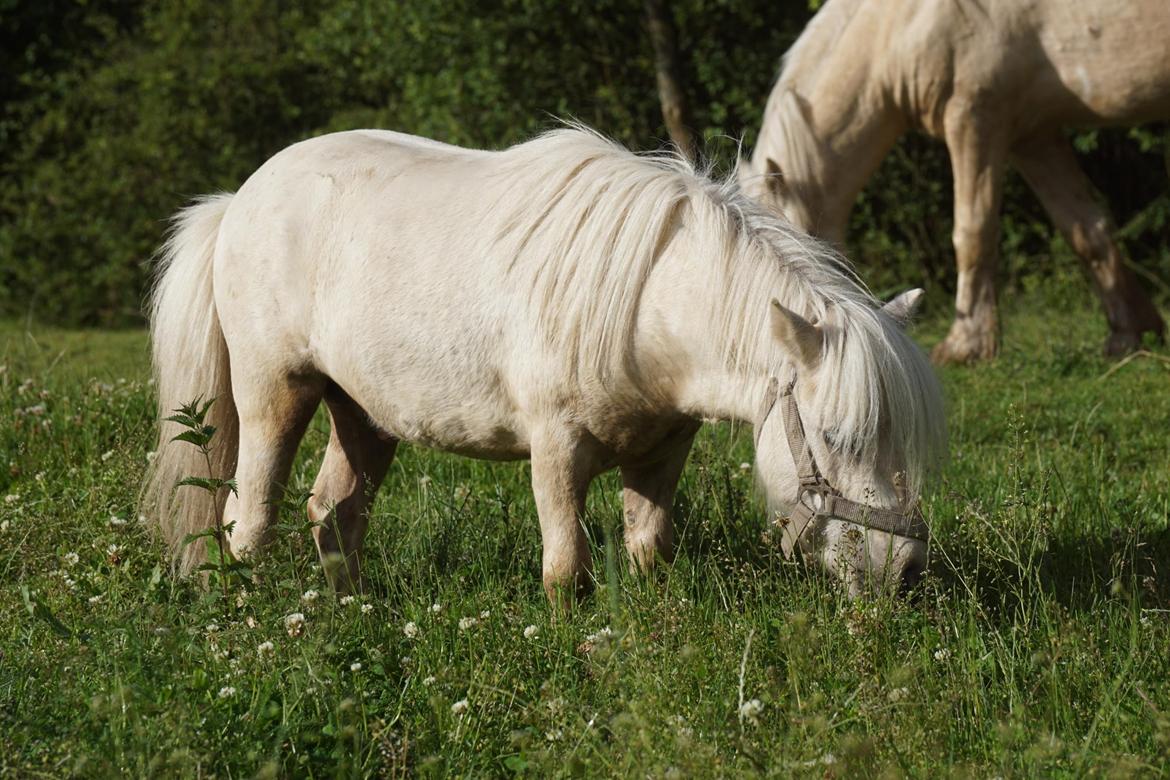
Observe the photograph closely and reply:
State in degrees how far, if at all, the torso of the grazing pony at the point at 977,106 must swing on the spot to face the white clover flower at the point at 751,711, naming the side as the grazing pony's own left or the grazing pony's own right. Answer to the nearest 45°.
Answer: approximately 90° to the grazing pony's own left

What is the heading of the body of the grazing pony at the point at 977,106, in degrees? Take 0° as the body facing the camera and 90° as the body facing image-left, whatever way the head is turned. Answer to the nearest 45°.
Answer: approximately 90°

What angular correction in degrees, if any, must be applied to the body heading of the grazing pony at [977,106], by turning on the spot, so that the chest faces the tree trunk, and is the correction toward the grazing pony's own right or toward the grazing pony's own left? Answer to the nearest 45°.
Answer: approximately 45° to the grazing pony's own right

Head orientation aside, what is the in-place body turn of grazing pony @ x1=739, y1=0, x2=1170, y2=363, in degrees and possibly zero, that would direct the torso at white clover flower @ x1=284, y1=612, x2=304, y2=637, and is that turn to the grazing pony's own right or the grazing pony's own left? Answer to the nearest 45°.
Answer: approximately 90° to the grazing pony's own left

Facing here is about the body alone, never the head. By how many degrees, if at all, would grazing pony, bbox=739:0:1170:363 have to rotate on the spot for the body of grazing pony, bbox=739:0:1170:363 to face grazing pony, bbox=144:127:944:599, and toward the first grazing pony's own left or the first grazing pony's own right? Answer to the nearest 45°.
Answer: approximately 90° to the first grazing pony's own left

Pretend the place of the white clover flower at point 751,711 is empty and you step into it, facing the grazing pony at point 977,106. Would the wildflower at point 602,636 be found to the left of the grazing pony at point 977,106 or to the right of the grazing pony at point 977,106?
left

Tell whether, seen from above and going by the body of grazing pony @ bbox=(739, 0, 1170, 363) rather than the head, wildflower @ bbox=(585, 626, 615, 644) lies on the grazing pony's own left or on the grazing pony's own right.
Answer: on the grazing pony's own left
